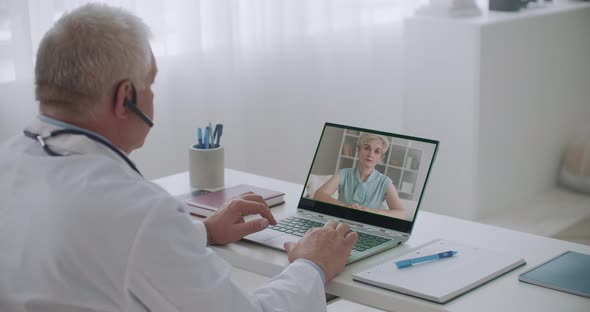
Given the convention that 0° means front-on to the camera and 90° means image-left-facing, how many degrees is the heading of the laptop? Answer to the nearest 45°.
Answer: approximately 45°

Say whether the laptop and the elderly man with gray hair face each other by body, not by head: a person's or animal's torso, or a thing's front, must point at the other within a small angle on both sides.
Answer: yes

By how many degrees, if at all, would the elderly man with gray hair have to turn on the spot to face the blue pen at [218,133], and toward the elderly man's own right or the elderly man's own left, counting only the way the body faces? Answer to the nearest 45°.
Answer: approximately 45° to the elderly man's own left

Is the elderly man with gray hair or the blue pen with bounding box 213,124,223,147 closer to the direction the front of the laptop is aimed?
the elderly man with gray hair

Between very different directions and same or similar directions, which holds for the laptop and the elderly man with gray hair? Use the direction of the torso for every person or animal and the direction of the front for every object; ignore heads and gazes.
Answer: very different directions

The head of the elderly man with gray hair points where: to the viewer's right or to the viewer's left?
to the viewer's right

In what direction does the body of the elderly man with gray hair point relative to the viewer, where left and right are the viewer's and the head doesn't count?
facing away from the viewer and to the right of the viewer

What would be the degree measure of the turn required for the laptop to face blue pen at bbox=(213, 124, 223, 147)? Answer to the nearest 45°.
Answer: approximately 90° to its right

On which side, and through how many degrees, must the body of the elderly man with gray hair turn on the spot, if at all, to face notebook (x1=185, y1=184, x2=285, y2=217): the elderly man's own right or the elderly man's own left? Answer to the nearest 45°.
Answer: approximately 45° to the elderly man's own left

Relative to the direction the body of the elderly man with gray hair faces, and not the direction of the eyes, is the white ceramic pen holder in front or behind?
in front
